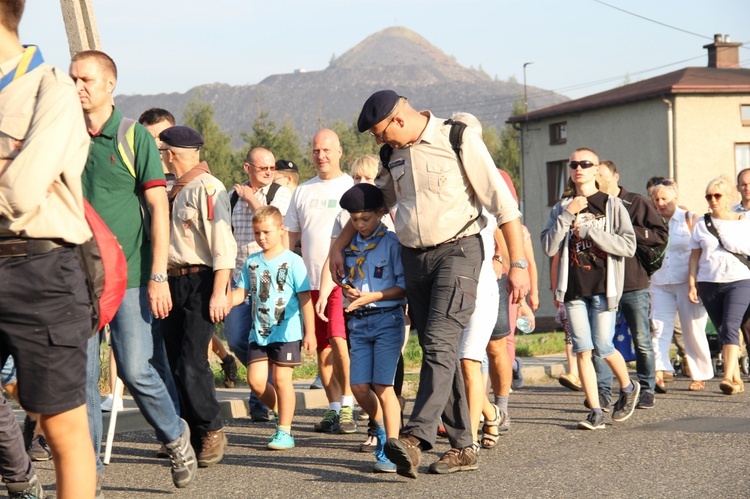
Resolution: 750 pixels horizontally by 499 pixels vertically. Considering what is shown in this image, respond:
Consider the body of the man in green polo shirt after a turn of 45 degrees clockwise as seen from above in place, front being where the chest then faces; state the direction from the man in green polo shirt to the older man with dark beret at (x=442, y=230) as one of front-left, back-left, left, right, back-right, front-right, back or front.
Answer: back

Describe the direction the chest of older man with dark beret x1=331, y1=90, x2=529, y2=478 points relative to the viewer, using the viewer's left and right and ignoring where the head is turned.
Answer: facing the viewer and to the left of the viewer

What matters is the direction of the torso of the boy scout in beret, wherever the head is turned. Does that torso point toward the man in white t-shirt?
no

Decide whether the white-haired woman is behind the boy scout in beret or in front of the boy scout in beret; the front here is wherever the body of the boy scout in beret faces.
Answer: behind

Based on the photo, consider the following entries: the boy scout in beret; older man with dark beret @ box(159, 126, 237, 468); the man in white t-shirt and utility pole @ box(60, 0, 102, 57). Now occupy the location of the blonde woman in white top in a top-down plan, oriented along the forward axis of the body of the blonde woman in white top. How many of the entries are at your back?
0

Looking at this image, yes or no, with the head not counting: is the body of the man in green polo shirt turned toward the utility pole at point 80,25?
no

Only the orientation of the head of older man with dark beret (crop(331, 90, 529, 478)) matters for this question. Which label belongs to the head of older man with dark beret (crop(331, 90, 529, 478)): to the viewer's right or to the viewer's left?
to the viewer's left

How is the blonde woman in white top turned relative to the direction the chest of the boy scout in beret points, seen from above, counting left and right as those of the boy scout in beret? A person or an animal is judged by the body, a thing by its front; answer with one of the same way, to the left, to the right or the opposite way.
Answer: the same way

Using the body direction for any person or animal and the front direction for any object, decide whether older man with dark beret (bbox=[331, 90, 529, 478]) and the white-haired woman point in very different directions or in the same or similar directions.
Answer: same or similar directions

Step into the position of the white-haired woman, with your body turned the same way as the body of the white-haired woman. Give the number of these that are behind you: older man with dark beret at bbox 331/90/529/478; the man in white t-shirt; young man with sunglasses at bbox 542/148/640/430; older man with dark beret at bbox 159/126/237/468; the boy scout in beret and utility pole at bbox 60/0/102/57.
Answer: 0

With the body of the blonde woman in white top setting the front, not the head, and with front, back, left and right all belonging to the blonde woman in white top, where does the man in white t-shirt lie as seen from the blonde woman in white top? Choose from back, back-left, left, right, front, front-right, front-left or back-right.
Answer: front

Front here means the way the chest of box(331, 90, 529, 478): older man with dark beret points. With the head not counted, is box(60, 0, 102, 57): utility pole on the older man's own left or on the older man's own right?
on the older man's own right

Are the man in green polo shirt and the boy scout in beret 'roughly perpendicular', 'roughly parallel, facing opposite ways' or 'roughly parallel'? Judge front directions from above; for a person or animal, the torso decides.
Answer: roughly parallel

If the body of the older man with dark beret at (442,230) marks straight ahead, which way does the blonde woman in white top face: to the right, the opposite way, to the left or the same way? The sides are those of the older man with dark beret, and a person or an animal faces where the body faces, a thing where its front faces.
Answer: the same way

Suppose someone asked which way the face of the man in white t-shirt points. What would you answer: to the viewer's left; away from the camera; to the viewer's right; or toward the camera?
toward the camera
